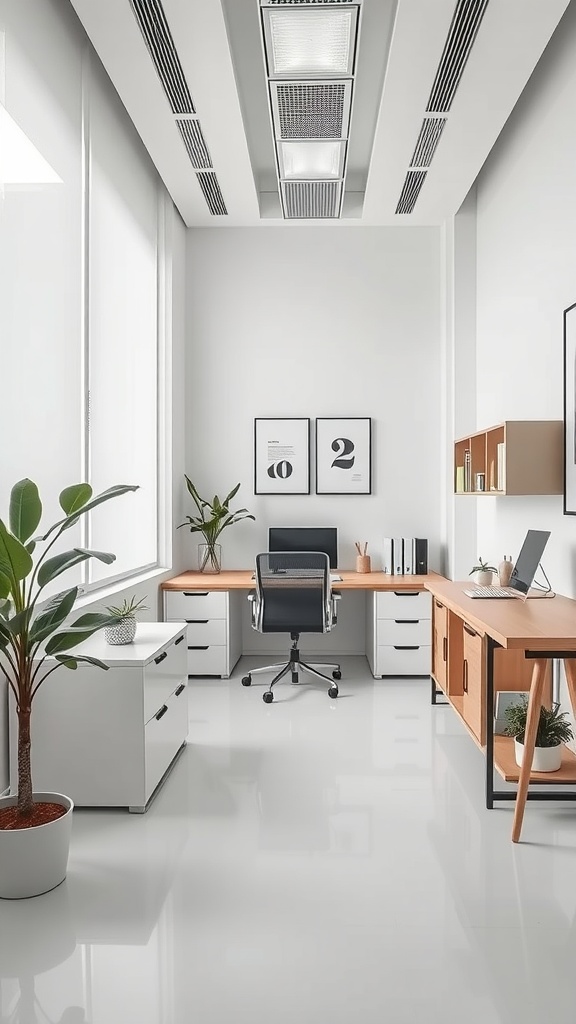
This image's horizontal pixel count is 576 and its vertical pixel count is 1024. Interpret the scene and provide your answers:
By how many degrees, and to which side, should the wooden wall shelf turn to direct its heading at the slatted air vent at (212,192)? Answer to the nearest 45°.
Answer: approximately 45° to its right

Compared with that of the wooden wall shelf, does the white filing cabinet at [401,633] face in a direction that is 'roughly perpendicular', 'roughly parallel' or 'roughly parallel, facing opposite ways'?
roughly perpendicular

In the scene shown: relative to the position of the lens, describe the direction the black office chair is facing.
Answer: facing away from the viewer

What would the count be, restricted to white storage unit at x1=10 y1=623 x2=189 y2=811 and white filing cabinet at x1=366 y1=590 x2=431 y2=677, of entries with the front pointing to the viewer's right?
1

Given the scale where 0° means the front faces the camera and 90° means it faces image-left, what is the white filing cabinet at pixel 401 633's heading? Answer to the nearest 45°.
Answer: approximately 0°

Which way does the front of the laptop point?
to the viewer's left

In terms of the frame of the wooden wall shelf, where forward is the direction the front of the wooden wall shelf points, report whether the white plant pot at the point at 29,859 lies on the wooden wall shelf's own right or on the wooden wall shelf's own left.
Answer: on the wooden wall shelf's own left
